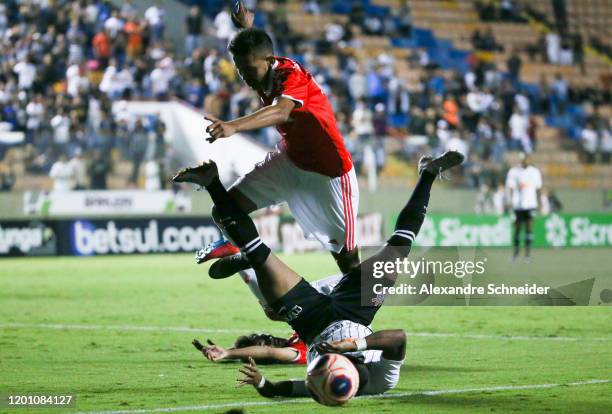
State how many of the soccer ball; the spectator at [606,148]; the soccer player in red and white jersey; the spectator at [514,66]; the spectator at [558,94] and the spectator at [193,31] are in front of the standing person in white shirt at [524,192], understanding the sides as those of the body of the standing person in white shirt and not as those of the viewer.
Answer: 2

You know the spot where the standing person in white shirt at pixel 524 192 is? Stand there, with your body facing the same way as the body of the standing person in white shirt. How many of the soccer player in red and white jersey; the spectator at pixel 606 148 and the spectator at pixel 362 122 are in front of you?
1

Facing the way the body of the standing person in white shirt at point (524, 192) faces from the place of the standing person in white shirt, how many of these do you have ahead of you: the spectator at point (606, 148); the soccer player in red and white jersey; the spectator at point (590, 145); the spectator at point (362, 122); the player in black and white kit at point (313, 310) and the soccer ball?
3

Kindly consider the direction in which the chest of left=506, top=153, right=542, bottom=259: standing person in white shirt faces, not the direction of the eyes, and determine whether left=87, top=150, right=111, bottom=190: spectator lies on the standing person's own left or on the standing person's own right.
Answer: on the standing person's own right

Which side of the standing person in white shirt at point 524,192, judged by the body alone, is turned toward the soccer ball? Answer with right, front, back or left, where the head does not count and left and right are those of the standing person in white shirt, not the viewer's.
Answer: front

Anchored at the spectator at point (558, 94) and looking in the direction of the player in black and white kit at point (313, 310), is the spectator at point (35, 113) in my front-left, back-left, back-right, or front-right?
front-right

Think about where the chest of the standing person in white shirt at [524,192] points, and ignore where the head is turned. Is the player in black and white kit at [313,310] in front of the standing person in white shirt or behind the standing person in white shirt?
in front

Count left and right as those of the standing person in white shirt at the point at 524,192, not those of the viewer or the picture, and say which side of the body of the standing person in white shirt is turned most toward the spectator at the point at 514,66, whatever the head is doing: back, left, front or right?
back

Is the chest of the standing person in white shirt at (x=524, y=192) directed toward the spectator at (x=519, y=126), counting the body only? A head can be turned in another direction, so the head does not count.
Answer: no

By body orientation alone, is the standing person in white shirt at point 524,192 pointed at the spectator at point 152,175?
no

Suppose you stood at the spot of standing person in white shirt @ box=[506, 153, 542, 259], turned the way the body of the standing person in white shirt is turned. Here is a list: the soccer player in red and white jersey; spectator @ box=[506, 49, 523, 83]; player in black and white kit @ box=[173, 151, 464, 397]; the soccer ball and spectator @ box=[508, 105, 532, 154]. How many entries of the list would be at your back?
2

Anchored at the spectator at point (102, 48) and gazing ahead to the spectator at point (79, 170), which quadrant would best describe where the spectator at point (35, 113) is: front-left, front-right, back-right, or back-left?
front-right

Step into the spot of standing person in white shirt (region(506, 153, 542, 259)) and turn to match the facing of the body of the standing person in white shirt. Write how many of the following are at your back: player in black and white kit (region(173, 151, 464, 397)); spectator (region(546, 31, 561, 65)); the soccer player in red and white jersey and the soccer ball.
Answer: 1

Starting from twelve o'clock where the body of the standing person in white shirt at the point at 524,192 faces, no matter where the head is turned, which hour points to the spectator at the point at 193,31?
The spectator is roughly at 4 o'clock from the standing person in white shirt.

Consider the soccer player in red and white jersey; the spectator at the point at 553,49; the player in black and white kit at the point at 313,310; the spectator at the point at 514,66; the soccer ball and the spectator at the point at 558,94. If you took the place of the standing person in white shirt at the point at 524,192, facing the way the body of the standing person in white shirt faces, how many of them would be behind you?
3

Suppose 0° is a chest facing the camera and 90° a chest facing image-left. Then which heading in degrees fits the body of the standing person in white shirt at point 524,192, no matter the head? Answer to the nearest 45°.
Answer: approximately 0°

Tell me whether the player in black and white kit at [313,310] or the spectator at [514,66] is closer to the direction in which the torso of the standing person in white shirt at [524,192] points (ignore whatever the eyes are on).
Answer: the player in black and white kit

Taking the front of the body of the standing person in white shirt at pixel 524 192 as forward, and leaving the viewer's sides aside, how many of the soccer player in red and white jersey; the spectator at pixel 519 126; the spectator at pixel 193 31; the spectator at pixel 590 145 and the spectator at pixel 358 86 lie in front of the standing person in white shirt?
1

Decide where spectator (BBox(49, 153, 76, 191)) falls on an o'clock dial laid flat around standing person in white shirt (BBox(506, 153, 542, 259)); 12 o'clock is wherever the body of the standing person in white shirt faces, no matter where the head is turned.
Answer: The spectator is roughly at 3 o'clock from the standing person in white shirt.

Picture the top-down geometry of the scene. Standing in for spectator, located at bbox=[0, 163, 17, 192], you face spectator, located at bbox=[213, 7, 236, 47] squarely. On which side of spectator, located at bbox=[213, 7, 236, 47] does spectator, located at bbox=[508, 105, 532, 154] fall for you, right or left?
right

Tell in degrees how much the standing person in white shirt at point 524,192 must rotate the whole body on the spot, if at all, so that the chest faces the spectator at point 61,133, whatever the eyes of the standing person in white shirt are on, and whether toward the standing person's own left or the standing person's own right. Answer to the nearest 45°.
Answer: approximately 90° to the standing person's own right
